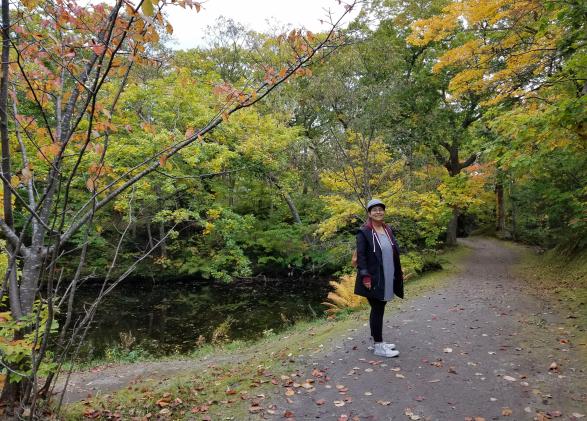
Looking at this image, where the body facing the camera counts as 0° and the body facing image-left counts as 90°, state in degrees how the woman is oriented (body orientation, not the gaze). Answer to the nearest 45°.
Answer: approximately 315°

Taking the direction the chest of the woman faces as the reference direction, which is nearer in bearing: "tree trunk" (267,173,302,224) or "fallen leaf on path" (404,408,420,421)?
the fallen leaf on path

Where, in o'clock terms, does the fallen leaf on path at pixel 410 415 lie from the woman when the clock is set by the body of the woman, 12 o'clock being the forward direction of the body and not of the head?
The fallen leaf on path is roughly at 1 o'clock from the woman.

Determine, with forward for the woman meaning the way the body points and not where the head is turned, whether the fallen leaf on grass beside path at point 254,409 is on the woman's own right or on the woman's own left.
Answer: on the woman's own right

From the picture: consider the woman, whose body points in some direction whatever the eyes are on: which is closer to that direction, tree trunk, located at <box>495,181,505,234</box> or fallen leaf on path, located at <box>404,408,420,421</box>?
the fallen leaf on path

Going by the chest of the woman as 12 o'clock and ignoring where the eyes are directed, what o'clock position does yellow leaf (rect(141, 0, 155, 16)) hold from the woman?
The yellow leaf is roughly at 2 o'clock from the woman.

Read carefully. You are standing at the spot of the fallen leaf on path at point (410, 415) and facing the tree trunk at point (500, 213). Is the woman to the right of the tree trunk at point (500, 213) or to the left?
left

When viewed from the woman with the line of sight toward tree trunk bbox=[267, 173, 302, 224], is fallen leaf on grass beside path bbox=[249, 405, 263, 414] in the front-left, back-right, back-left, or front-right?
back-left

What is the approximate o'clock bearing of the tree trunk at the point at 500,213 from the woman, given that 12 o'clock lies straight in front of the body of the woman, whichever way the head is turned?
The tree trunk is roughly at 8 o'clock from the woman.

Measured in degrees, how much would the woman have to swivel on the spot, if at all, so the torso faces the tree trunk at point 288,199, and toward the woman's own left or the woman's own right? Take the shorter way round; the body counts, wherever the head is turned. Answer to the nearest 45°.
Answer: approximately 135° to the woman's own left
